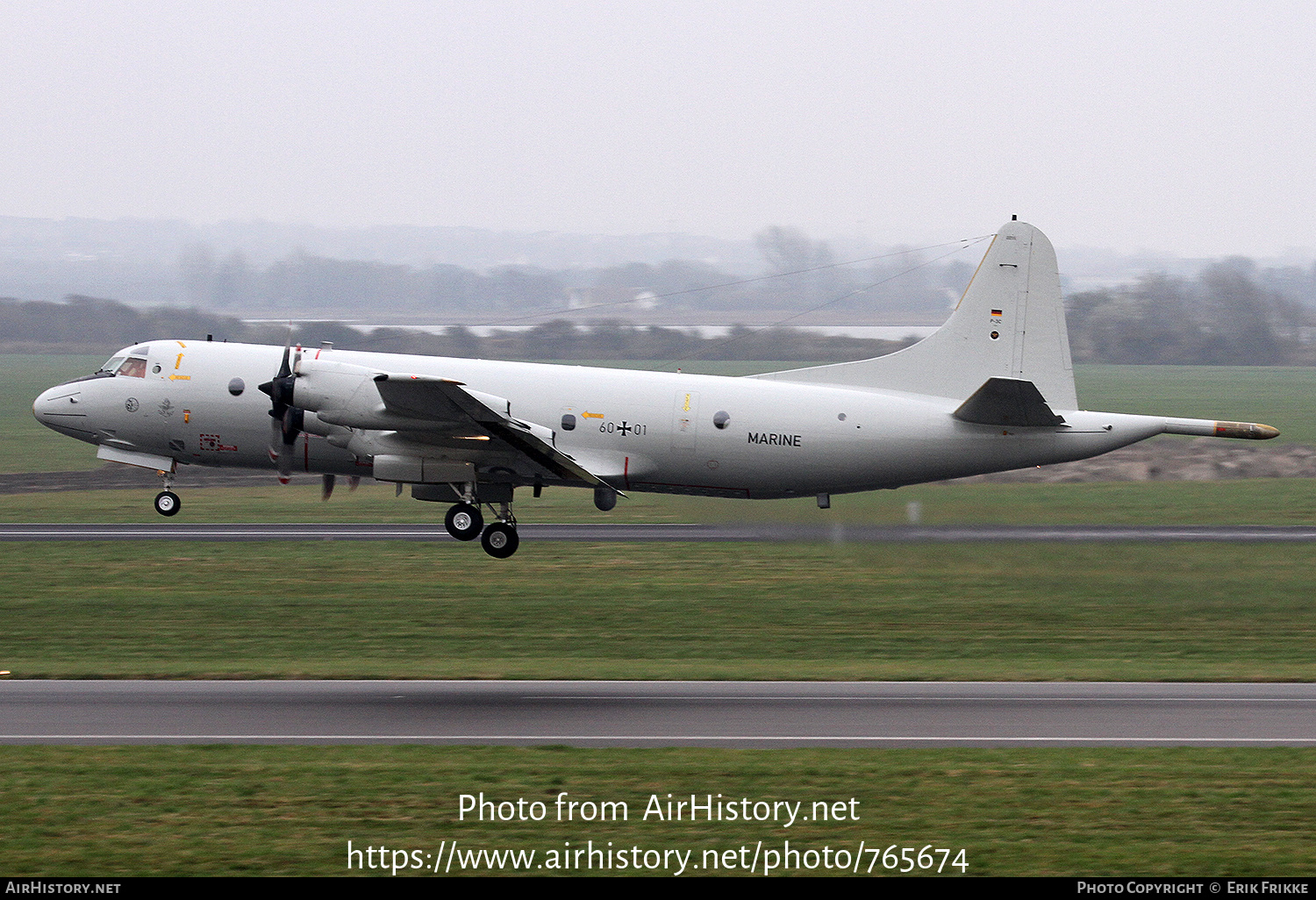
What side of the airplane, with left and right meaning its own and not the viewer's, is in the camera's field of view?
left
